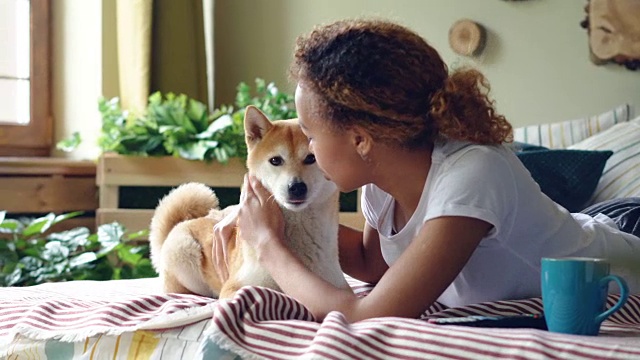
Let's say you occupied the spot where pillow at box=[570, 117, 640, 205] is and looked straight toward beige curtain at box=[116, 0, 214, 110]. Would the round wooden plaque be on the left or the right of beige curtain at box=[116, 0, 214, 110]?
right

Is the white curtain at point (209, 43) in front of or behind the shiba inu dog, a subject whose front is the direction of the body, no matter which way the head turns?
behind

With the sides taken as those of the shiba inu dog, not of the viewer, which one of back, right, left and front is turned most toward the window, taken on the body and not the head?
back

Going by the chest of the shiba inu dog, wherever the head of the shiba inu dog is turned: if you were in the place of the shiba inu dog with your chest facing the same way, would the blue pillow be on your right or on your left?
on your left

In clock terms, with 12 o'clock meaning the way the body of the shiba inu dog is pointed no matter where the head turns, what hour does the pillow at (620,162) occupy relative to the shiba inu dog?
The pillow is roughly at 9 o'clock from the shiba inu dog.

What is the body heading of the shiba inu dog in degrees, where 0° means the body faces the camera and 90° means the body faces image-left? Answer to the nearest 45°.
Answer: approximately 315°

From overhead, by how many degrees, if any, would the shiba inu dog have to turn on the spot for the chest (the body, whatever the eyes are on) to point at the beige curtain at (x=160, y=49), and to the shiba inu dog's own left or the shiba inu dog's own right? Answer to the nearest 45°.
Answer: approximately 135° to the shiba inu dog's own left

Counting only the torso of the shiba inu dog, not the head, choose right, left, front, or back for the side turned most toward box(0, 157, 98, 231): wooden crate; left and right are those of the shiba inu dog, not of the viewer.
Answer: back

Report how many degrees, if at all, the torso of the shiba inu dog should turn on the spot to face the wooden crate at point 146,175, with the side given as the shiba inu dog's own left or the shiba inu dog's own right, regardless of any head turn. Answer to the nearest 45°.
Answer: approximately 135° to the shiba inu dog's own left

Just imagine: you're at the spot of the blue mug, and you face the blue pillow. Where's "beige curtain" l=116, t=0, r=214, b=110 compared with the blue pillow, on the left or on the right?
left

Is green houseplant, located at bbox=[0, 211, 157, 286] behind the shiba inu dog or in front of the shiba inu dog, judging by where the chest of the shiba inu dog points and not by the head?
behind
